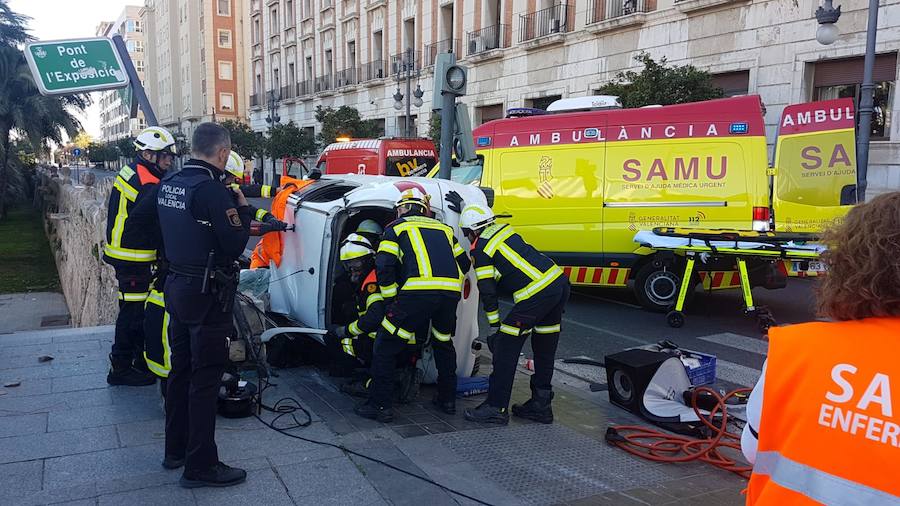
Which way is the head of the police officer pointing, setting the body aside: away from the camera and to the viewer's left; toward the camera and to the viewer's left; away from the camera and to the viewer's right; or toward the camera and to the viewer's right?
away from the camera and to the viewer's right

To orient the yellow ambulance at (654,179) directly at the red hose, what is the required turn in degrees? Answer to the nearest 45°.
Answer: approximately 90° to its left

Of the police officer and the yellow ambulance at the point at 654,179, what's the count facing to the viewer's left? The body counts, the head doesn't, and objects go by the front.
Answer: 1

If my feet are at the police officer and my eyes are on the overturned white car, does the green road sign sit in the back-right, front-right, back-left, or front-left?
front-left

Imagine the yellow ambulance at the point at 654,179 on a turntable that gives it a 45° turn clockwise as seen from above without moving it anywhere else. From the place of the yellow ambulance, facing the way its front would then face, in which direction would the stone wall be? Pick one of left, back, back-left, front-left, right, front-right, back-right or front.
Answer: front-left

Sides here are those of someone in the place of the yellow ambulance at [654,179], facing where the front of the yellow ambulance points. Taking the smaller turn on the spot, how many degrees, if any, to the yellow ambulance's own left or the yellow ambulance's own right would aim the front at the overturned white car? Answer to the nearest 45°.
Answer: approximately 45° to the yellow ambulance's own left

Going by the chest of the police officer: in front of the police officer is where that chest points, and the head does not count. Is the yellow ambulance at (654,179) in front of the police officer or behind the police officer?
in front

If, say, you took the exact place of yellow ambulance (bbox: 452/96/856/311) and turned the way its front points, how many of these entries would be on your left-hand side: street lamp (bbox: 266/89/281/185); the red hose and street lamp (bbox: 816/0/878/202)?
1

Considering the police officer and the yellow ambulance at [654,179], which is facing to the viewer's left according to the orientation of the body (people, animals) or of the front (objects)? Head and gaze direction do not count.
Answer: the yellow ambulance

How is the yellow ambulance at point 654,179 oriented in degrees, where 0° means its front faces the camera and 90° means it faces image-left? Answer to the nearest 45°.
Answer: approximately 90°

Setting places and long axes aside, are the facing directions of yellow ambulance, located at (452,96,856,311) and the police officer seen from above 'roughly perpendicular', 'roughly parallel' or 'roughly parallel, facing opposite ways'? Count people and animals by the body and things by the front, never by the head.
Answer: roughly perpendicular

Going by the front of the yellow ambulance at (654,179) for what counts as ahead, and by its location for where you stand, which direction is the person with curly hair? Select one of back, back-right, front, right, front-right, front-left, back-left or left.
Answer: left

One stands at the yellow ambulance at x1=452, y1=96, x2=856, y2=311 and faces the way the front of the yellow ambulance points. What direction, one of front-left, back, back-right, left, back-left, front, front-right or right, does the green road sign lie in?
front-left

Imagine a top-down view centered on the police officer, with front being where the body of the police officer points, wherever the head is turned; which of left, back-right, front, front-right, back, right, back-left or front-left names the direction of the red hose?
front-right

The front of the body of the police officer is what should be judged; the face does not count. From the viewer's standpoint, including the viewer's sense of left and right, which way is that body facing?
facing away from the viewer and to the right of the viewer

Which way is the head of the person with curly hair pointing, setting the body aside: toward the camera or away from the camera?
away from the camera
